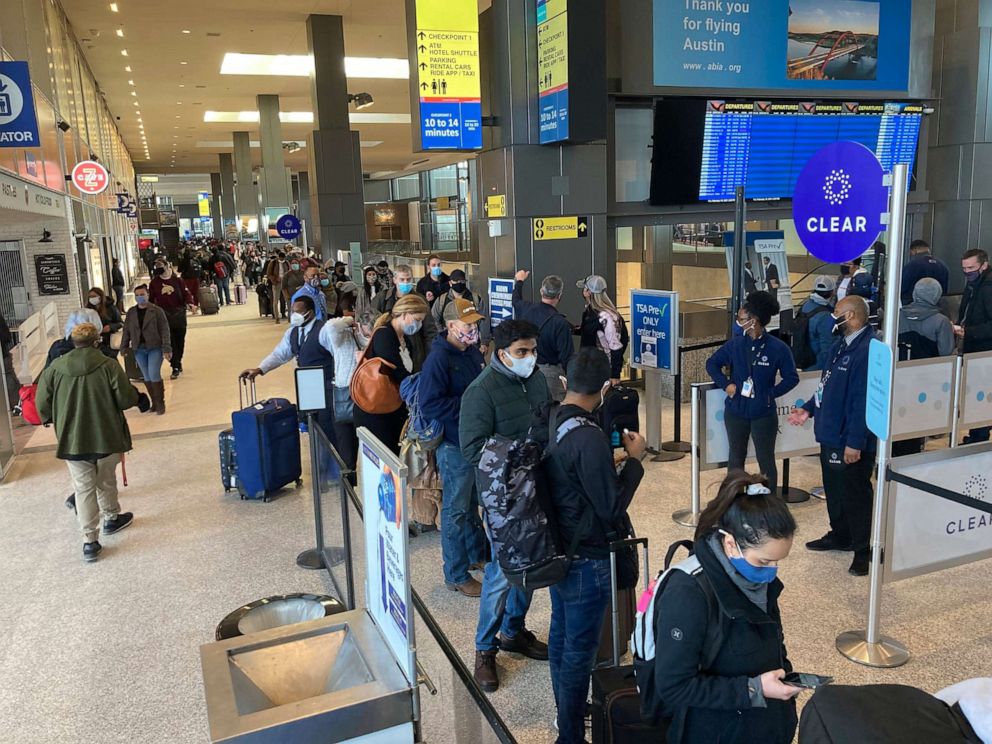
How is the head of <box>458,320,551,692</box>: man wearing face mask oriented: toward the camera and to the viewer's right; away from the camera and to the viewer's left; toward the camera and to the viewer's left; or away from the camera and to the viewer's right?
toward the camera and to the viewer's right

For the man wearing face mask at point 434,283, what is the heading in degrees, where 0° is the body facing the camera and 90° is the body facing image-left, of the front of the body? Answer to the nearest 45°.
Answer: approximately 0°

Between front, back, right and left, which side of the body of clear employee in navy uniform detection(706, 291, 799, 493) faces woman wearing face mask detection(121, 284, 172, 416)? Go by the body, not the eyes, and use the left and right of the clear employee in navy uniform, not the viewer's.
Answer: right

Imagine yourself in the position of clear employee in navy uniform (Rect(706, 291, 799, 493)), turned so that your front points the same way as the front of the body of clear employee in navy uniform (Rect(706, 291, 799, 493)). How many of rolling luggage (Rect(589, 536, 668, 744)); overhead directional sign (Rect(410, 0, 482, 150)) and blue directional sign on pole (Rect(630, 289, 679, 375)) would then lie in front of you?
1

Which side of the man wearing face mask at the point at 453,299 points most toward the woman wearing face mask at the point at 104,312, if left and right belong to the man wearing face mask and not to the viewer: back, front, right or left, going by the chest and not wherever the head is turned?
right

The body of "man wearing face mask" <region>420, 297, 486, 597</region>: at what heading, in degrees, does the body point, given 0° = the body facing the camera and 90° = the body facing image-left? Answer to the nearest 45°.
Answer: approximately 315°
